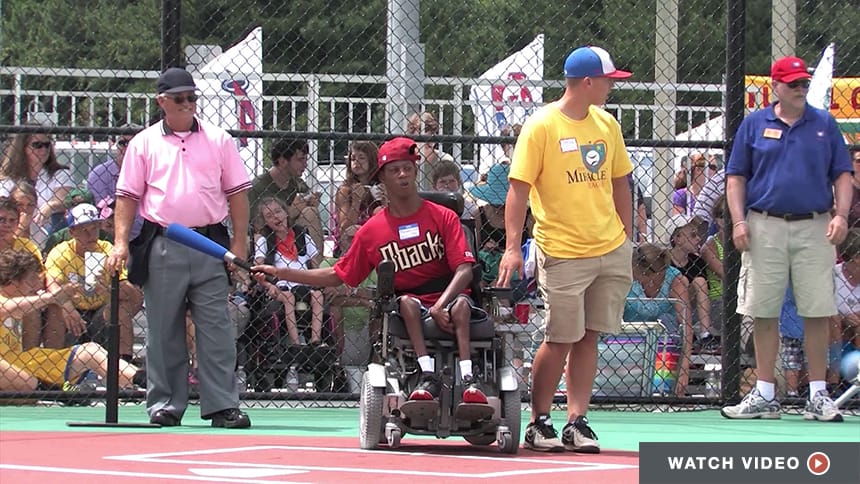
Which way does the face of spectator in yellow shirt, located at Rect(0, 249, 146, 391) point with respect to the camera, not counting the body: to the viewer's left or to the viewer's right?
to the viewer's right

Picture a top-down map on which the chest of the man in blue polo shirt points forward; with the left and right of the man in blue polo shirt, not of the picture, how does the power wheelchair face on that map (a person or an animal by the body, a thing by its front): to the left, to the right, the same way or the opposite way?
the same way

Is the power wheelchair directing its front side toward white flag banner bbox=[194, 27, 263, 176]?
no

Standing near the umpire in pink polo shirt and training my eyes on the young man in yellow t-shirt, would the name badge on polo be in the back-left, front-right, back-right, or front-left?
front-left

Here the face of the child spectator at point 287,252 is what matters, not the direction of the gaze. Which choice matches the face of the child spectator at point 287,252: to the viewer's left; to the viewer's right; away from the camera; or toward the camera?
toward the camera

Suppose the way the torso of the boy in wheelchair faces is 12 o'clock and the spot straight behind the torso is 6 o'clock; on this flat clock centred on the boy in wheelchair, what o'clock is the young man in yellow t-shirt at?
The young man in yellow t-shirt is roughly at 9 o'clock from the boy in wheelchair.

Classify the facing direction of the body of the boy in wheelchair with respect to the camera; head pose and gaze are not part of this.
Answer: toward the camera

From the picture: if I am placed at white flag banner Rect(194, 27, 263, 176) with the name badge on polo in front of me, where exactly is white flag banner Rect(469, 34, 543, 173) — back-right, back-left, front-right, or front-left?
front-left

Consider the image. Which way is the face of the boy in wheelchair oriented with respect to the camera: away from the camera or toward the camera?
toward the camera

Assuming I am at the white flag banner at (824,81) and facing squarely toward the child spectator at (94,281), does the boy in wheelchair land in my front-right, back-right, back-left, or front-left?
front-left

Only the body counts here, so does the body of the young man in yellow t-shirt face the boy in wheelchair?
no

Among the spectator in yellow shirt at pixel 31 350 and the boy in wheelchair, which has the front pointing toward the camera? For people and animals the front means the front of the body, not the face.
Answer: the boy in wheelchair

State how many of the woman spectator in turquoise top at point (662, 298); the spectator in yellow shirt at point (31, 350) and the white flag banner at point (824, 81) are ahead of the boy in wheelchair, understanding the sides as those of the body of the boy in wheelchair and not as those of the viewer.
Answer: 0

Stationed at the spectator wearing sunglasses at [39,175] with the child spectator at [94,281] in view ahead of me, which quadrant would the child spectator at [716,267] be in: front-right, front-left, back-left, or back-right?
front-left

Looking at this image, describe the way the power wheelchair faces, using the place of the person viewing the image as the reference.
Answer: facing the viewer
